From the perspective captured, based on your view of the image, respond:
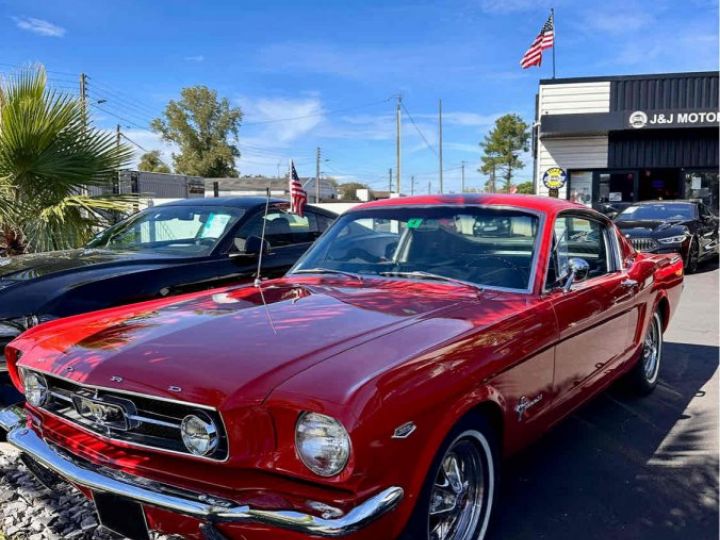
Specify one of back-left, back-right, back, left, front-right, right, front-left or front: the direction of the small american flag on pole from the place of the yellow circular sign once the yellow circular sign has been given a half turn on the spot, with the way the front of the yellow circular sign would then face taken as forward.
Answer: back

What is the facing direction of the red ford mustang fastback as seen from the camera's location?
facing the viewer and to the left of the viewer

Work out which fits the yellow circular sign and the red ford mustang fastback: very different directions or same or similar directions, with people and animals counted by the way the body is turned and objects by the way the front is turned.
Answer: same or similar directions

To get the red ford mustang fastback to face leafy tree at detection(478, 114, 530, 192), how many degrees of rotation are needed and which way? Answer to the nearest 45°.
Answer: approximately 135° to its right

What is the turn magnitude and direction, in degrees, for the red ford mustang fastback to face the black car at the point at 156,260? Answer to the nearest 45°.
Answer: approximately 90° to its right

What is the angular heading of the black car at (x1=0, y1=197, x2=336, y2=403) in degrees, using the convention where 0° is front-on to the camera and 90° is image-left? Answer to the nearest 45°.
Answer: approximately 45°

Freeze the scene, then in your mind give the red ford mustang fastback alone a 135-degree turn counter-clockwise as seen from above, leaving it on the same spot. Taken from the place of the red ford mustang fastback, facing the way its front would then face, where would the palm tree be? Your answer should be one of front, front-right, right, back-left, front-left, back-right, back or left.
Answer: back-left

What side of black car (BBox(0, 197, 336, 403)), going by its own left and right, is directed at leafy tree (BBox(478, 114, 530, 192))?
back

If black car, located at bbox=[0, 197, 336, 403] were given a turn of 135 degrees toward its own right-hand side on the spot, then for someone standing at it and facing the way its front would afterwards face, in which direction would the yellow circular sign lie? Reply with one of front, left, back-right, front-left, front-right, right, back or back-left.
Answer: front-right

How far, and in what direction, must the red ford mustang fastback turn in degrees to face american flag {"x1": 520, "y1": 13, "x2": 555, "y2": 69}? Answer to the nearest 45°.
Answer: approximately 135° to its right

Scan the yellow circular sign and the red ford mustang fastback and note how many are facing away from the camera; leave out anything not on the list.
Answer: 0

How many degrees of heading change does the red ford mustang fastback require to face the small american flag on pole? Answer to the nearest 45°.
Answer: approximately 135° to its right

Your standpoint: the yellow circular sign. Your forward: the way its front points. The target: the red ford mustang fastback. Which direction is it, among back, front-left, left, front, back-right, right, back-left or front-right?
front

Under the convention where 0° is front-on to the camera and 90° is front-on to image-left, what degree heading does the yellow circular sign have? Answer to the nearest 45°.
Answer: approximately 0°

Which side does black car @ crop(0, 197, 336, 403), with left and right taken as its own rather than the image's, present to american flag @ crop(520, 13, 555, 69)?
back
